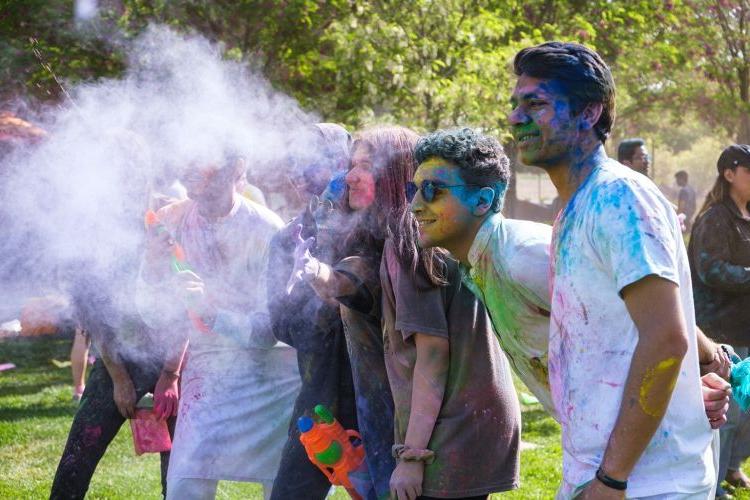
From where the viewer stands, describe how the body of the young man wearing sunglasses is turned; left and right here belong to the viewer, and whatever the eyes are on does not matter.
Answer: facing to the left of the viewer

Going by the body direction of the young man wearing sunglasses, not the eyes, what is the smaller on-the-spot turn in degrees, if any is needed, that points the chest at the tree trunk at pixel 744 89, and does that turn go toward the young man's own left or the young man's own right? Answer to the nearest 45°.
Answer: approximately 90° to the young man's own right

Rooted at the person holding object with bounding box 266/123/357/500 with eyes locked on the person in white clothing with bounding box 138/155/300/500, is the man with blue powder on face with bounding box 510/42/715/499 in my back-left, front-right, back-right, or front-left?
back-left

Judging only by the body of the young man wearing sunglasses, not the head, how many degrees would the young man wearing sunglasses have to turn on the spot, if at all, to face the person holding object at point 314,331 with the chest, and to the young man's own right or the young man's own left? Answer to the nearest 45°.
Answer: approximately 45° to the young man's own right

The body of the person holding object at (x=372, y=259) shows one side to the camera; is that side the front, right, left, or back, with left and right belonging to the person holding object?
left

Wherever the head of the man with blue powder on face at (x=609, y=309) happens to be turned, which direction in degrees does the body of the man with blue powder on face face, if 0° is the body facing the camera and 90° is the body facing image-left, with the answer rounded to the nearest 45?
approximately 90°

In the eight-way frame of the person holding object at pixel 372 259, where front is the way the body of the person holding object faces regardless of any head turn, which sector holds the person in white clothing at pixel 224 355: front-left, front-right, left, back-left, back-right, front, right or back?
front-right

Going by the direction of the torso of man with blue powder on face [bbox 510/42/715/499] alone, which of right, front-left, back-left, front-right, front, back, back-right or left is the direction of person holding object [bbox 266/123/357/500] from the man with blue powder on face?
front-right

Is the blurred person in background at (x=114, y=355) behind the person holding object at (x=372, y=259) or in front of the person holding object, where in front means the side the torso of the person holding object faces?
in front

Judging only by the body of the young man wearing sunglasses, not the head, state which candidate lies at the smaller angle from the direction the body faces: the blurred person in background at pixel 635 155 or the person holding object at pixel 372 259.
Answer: the person holding object
